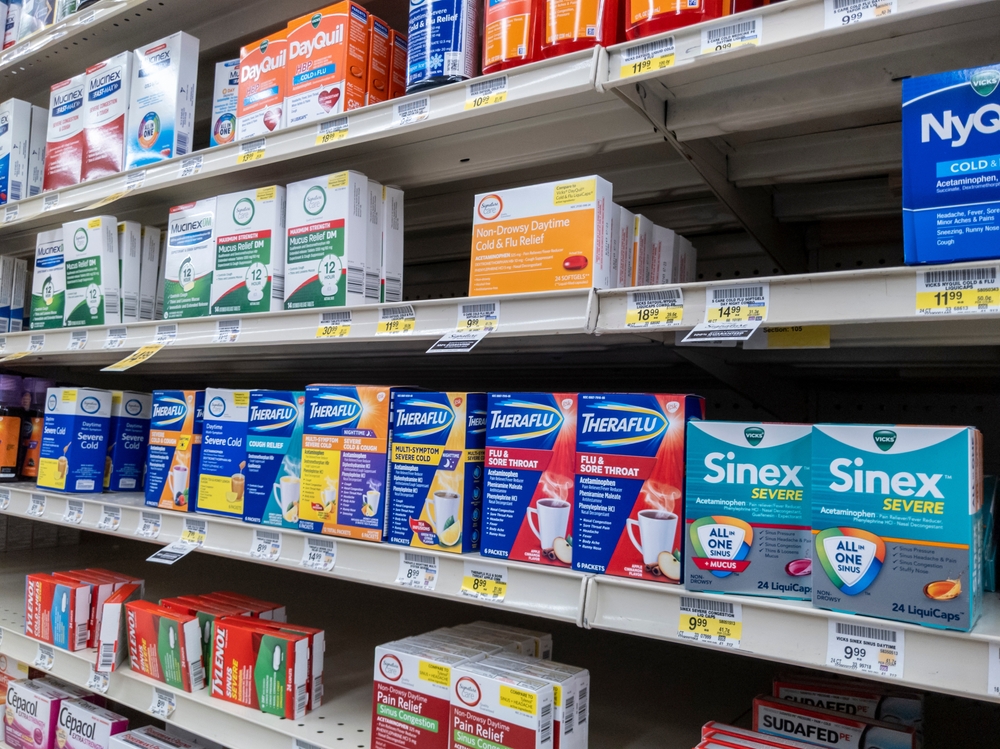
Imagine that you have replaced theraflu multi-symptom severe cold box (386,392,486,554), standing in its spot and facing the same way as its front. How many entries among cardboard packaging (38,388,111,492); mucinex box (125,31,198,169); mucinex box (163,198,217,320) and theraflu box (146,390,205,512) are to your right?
4

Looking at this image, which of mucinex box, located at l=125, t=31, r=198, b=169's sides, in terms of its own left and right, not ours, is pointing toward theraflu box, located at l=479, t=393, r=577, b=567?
left
